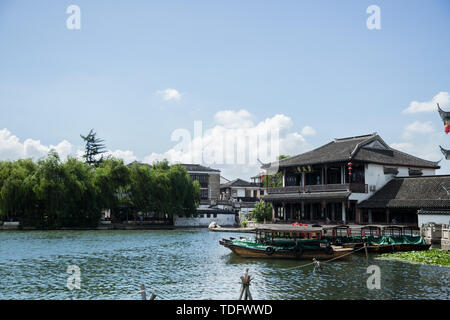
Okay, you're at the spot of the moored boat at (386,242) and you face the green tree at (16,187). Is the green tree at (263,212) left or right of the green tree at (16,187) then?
right

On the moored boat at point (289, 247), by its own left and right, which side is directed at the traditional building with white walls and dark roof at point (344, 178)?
right

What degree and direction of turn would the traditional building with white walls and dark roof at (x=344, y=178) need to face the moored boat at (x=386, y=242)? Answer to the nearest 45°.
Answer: approximately 45° to its left

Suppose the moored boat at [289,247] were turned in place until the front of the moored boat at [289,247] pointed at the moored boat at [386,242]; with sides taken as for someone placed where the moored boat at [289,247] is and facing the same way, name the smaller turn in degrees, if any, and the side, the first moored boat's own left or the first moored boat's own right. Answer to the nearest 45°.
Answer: approximately 135° to the first moored boat's own right

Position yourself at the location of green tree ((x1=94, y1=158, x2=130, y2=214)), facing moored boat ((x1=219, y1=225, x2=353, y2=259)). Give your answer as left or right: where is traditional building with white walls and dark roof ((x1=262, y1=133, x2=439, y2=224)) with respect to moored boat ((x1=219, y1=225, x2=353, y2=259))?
left

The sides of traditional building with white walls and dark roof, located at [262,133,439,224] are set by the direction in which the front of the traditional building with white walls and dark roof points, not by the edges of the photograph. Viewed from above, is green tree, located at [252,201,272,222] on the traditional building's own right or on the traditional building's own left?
on the traditional building's own right

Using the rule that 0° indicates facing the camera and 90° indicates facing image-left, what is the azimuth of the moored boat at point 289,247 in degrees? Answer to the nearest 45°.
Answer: approximately 90°
